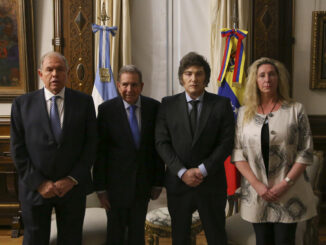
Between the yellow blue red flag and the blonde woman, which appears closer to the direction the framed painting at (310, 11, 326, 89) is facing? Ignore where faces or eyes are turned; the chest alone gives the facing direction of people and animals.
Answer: the blonde woman

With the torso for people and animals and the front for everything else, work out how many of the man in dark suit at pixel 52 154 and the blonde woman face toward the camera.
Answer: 2

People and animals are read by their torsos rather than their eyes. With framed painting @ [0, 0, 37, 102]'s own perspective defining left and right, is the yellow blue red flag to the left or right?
on its left
